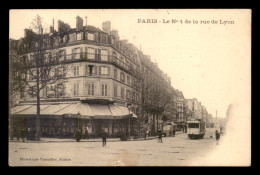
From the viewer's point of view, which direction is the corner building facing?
toward the camera
